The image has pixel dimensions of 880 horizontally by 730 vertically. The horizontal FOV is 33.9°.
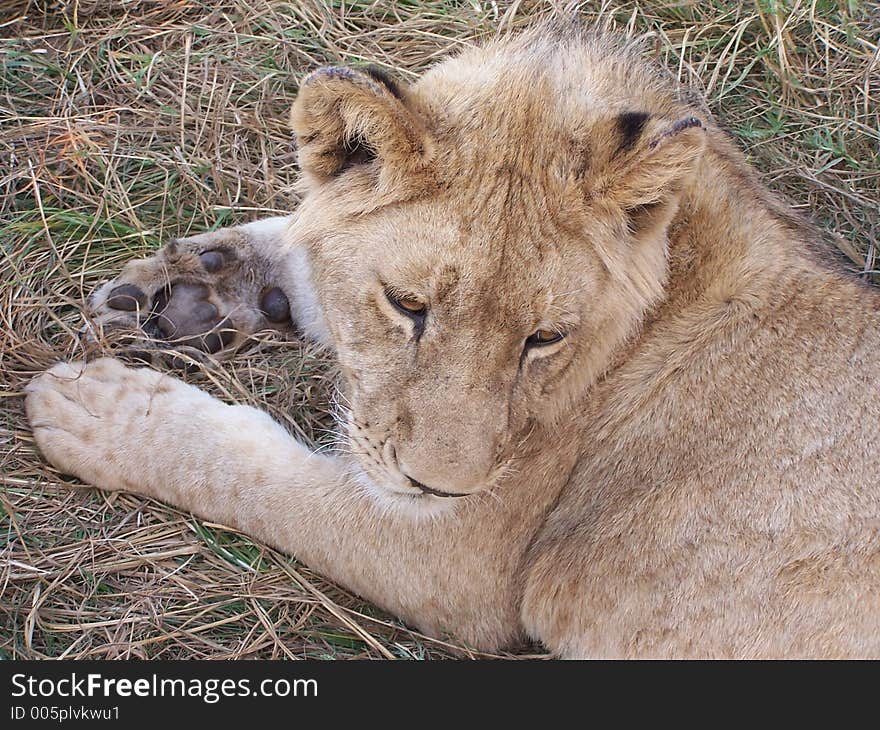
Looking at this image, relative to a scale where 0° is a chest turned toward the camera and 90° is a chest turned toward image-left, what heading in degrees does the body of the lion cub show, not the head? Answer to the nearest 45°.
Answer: approximately 90°
